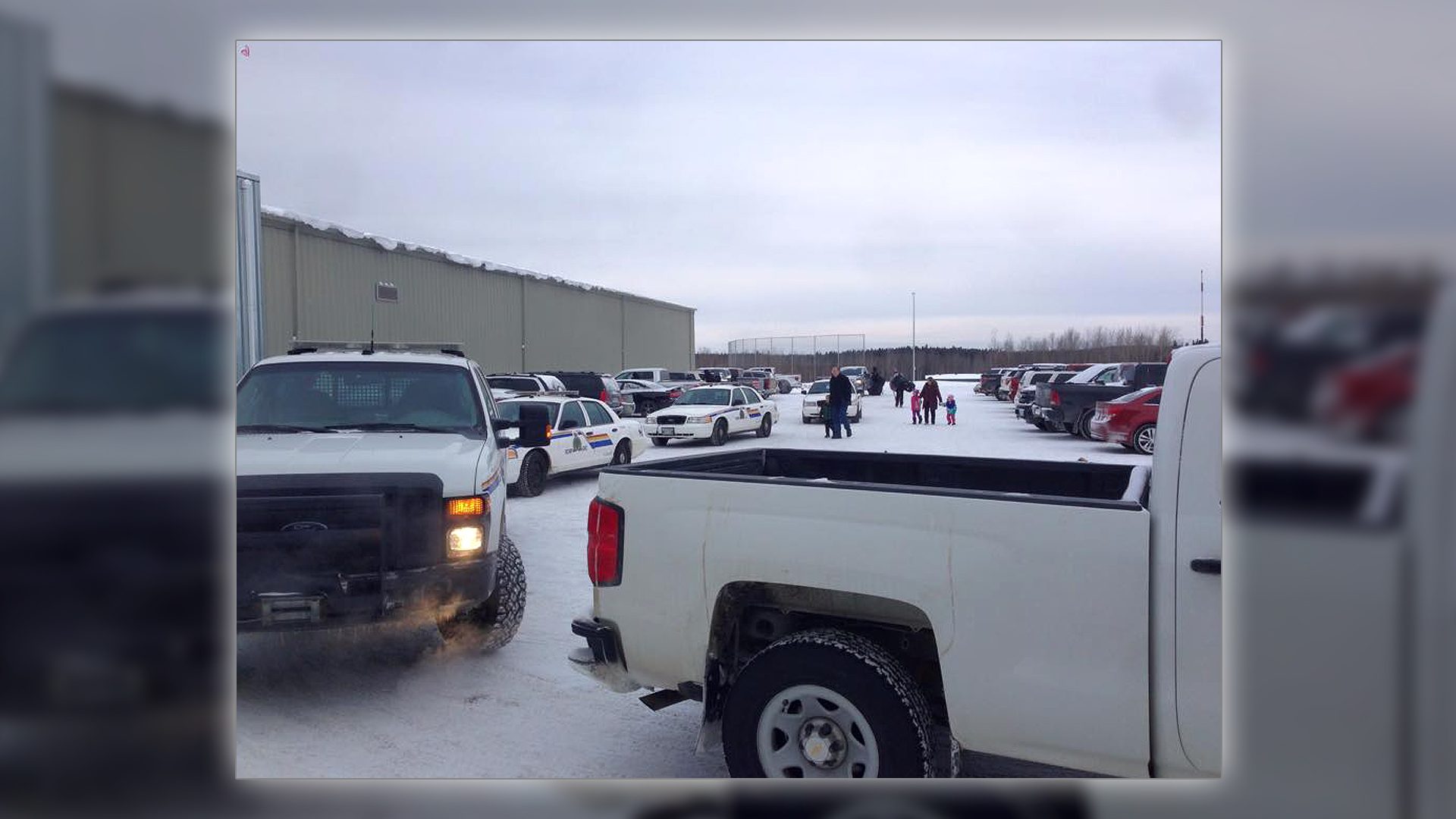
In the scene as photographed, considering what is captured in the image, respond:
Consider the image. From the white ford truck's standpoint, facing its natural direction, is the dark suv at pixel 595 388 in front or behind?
behind

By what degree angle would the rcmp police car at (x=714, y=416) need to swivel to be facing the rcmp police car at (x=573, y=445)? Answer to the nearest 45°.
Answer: approximately 45° to its left

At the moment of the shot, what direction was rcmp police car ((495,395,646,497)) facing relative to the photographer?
facing the viewer and to the left of the viewer

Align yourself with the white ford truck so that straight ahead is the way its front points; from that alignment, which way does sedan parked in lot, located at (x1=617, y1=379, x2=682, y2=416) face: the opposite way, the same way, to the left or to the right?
to the right

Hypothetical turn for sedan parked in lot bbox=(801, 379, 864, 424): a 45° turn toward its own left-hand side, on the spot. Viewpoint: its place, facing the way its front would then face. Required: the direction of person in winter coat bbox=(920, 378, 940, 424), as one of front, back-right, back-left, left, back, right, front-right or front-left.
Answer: front

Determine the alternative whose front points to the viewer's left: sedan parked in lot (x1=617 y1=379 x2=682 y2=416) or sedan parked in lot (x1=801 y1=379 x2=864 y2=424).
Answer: sedan parked in lot (x1=617 y1=379 x2=682 y2=416)

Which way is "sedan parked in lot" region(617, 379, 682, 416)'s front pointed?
to the viewer's left

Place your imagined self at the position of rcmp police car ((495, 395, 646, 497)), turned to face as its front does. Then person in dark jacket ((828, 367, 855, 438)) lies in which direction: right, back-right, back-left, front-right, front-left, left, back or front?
back

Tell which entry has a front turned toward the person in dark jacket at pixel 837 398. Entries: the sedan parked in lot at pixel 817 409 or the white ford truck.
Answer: the sedan parked in lot

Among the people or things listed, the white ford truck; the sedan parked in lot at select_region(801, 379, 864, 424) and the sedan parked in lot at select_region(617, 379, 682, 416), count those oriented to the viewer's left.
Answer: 1

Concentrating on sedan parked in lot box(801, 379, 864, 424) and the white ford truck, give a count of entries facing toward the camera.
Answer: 2

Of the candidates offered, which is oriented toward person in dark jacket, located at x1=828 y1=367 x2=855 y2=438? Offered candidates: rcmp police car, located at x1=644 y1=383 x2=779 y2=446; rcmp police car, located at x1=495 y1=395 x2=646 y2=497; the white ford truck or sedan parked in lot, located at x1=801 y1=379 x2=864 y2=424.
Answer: the sedan parked in lot

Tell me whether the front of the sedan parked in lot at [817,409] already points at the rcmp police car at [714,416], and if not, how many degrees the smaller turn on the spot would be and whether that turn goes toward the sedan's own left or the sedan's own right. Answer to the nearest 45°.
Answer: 0° — it already faces it

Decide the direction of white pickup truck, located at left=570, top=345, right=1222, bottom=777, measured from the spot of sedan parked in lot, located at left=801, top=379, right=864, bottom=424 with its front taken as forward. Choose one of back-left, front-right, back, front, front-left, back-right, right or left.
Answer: front

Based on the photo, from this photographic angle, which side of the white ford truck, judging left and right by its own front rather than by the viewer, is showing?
front

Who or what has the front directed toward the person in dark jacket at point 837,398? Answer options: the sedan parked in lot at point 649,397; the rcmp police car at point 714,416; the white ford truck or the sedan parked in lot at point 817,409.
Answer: the sedan parked in lot at point 817,409

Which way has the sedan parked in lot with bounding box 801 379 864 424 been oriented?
toward the camera
